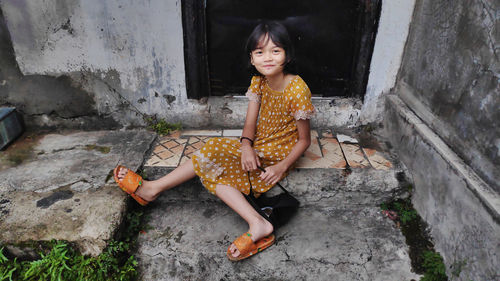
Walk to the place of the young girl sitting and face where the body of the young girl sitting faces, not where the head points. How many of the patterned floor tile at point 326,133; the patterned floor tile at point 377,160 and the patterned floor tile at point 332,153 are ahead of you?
0

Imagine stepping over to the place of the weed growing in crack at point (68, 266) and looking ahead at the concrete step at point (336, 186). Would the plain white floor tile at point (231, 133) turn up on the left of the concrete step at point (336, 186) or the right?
left

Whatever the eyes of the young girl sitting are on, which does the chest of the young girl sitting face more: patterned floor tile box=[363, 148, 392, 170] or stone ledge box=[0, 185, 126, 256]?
the stone ledge

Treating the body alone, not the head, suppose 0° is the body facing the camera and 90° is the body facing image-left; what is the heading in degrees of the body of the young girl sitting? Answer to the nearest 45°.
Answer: approximately 45°

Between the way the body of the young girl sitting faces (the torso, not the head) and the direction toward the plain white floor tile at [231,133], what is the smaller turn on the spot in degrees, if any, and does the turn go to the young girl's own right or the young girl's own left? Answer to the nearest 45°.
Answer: approximately 135° to the young girl's own right

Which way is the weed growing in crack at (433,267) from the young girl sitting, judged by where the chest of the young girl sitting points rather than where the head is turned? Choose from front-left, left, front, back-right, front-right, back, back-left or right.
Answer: left

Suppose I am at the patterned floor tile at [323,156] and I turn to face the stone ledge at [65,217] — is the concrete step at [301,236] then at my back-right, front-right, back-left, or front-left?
front-left

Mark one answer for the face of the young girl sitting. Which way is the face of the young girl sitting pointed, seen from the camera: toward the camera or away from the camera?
toward the camera

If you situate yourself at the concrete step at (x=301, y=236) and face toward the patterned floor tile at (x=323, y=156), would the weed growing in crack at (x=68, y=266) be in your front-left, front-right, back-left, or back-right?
back-left

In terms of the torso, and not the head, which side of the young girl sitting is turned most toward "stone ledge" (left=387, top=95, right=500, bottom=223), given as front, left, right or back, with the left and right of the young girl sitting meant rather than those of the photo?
left

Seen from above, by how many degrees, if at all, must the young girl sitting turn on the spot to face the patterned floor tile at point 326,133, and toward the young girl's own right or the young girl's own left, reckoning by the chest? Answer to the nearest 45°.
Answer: approximately 180°

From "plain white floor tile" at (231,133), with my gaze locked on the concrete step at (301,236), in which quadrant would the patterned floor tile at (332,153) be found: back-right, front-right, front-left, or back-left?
front-left
